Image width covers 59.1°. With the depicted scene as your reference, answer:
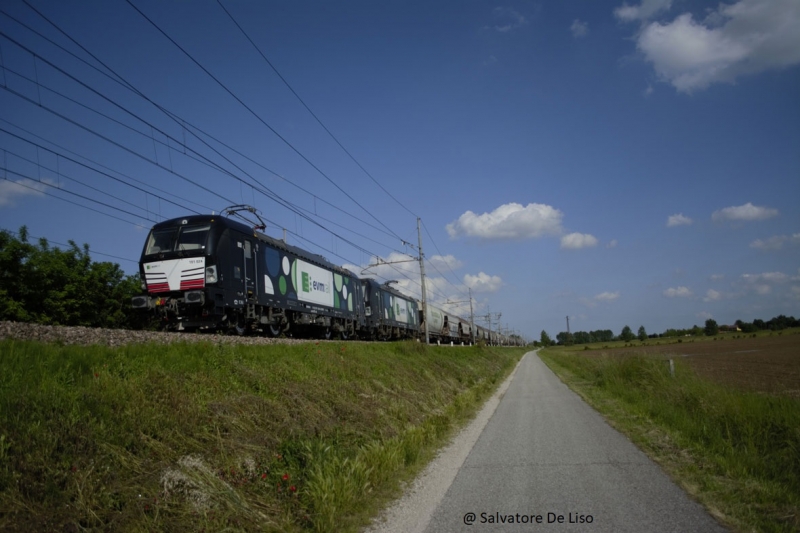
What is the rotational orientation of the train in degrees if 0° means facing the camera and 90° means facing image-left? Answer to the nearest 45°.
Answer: approximately 45°
